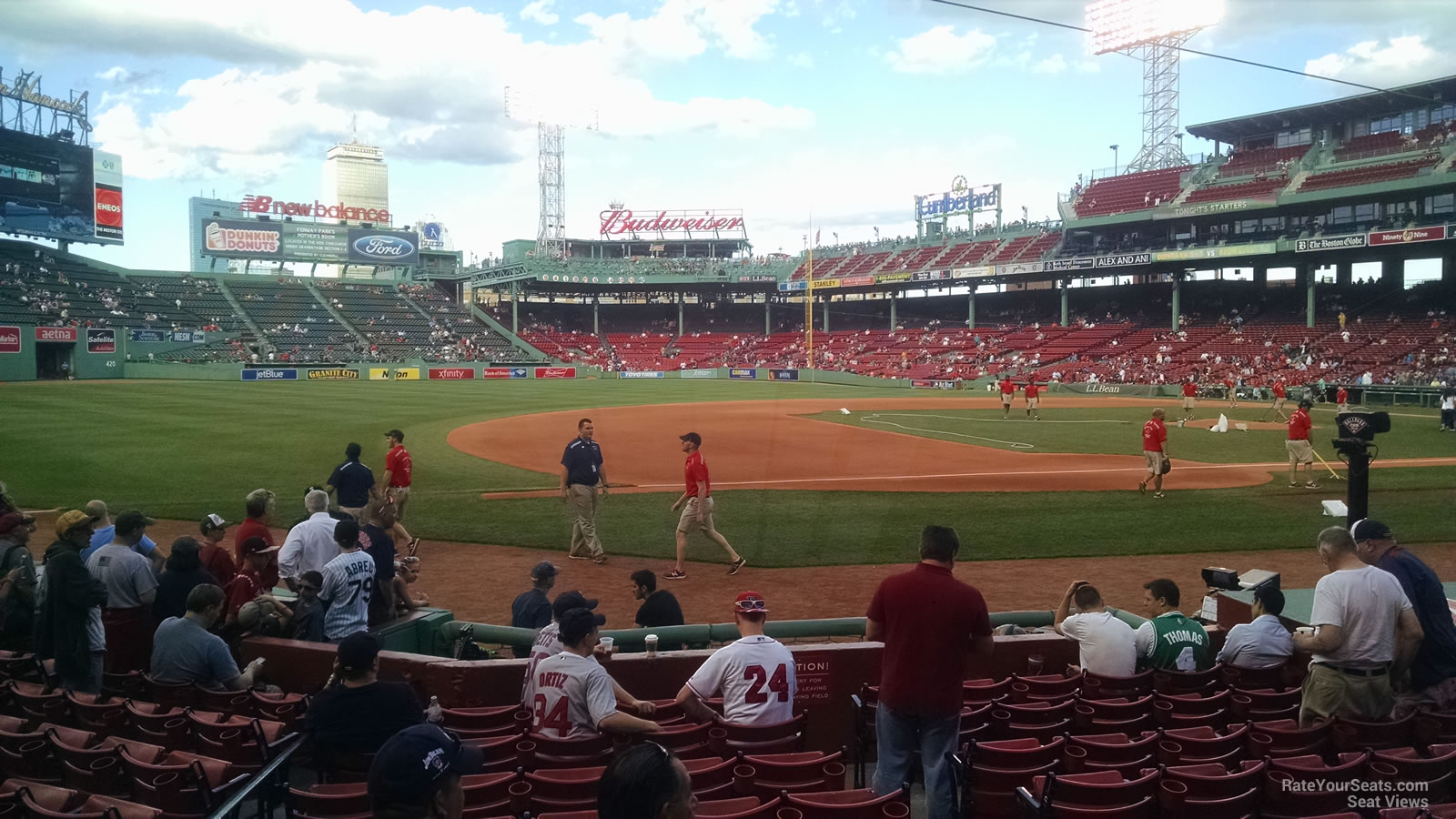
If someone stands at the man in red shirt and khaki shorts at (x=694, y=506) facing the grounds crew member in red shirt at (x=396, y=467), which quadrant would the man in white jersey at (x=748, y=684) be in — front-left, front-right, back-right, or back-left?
back-left

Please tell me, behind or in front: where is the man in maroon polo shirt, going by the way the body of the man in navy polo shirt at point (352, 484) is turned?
behind

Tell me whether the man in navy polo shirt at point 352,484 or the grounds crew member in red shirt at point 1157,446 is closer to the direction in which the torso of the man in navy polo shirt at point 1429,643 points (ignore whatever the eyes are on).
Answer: the man in navy polo shirt

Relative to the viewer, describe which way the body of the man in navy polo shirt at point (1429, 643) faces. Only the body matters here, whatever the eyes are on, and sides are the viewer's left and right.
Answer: facing to the left of the viewer

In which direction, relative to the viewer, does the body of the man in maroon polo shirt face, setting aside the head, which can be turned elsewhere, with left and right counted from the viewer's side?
facing away from the viewer

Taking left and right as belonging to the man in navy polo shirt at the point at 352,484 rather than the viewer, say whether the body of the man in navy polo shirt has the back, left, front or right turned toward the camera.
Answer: back

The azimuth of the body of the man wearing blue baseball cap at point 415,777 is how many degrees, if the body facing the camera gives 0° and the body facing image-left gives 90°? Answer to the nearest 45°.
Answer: approximately 225°

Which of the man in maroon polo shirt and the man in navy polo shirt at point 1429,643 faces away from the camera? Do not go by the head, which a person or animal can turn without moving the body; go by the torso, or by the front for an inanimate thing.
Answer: the man in maroon polo shirt

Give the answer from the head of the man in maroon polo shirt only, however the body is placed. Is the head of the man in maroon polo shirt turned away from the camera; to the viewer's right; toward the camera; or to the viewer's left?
away from the camera

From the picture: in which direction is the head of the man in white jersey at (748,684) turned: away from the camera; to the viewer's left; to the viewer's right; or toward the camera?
away from the camera
